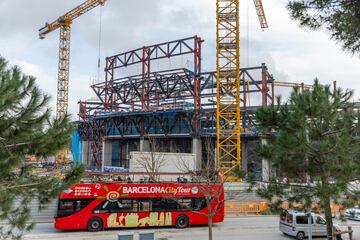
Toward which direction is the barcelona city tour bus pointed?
to the viewer's left

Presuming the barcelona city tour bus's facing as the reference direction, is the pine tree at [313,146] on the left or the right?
on its left

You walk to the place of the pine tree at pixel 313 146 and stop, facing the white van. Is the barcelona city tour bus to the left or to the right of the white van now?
left

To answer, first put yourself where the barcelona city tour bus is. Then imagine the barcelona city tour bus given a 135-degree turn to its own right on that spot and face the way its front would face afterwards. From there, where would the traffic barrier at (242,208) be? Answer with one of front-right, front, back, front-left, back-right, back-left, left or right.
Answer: front
